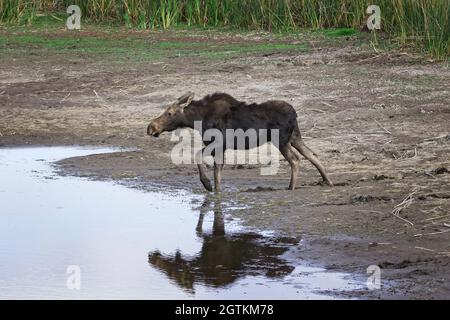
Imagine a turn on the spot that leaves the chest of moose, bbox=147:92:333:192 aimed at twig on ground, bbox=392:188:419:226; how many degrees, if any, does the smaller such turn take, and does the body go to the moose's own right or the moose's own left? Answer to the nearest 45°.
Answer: approximately 135° to the moose's own left

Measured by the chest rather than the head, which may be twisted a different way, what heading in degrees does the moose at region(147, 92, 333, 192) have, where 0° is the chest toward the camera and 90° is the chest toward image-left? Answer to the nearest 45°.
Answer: approximately 90°
